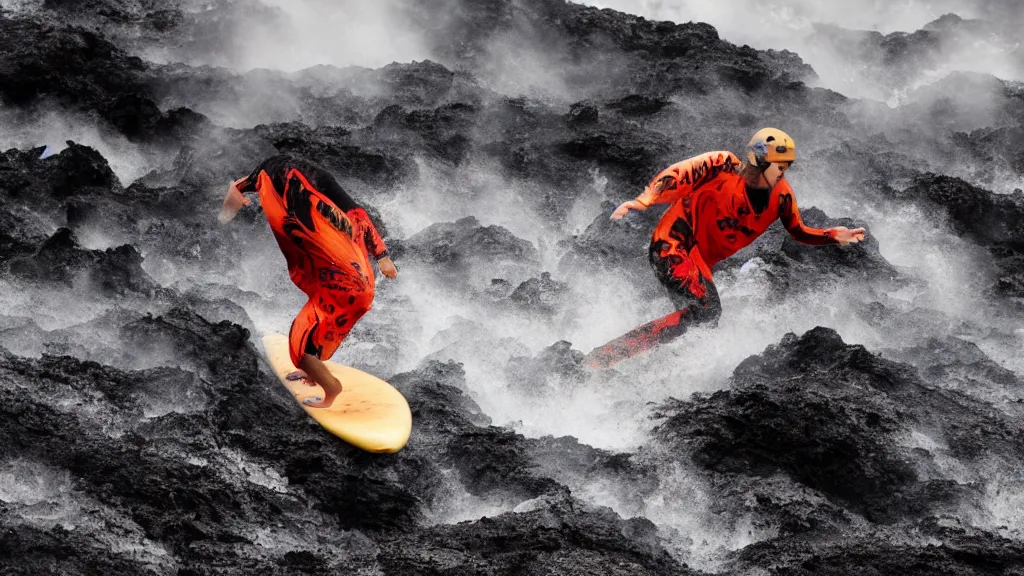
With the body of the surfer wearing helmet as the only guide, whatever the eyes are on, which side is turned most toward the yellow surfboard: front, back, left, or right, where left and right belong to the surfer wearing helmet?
right

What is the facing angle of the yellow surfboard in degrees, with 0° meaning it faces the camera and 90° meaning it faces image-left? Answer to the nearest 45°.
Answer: approximately 315°

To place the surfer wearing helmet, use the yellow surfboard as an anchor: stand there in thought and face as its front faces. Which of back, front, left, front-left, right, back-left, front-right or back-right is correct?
front-left

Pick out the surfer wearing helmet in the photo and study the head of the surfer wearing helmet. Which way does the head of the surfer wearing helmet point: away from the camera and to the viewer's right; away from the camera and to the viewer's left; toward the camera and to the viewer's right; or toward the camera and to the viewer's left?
toward the camera and to the viewer's right

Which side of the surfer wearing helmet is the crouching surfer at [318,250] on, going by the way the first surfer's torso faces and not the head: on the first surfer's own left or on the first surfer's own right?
on the first surfer's own right

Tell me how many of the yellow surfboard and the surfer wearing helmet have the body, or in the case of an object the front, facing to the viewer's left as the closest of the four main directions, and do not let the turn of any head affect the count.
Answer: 0
